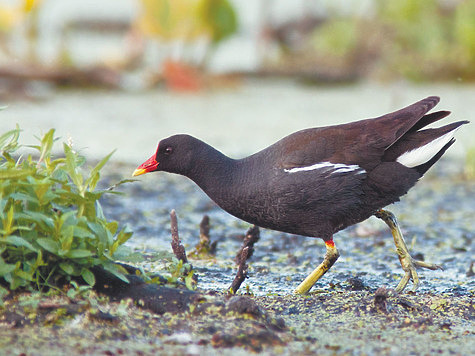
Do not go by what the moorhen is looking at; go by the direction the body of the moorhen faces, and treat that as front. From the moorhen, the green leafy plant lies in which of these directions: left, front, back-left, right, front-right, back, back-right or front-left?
front-left

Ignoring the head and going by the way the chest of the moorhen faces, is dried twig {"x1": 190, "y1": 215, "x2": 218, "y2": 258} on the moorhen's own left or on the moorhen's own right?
on the moorhen's own right

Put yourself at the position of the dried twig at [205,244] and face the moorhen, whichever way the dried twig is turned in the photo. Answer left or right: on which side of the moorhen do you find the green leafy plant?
right

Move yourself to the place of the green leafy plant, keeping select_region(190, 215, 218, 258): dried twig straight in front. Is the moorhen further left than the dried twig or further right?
right

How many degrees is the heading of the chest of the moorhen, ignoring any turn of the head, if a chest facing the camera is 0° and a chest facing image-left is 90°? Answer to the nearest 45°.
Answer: approximately 90°
